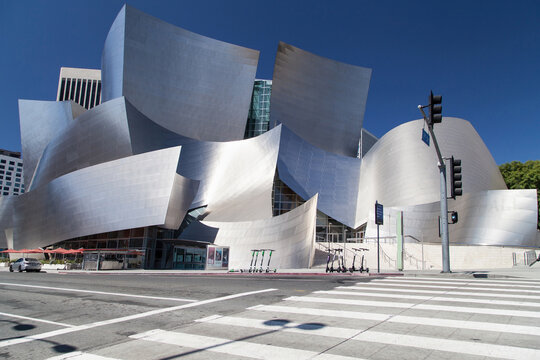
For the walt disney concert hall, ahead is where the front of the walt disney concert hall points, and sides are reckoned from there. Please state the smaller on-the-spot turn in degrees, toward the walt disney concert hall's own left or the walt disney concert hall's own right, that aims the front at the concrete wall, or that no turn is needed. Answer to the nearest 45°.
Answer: approximately 45° to the walt disney concert hall's own left

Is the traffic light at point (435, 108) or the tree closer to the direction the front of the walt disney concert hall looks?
the traffic light

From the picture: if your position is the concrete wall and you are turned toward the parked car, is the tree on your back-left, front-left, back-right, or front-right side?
back-right

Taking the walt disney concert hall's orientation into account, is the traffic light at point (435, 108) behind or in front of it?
in front

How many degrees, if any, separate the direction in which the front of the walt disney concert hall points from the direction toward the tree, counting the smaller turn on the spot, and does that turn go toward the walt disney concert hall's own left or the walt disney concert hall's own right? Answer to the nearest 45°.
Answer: approximately 90° to the walt disney concert hall's own left

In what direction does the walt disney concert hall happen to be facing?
toward the camera

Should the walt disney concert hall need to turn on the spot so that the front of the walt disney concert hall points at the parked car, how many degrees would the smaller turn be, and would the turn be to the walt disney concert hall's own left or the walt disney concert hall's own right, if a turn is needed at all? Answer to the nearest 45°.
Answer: approximately 45° to the walt disney concert hall's own right

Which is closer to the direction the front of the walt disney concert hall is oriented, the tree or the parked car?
the parked car

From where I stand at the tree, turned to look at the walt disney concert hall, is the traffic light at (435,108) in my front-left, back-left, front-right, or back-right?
front-left
